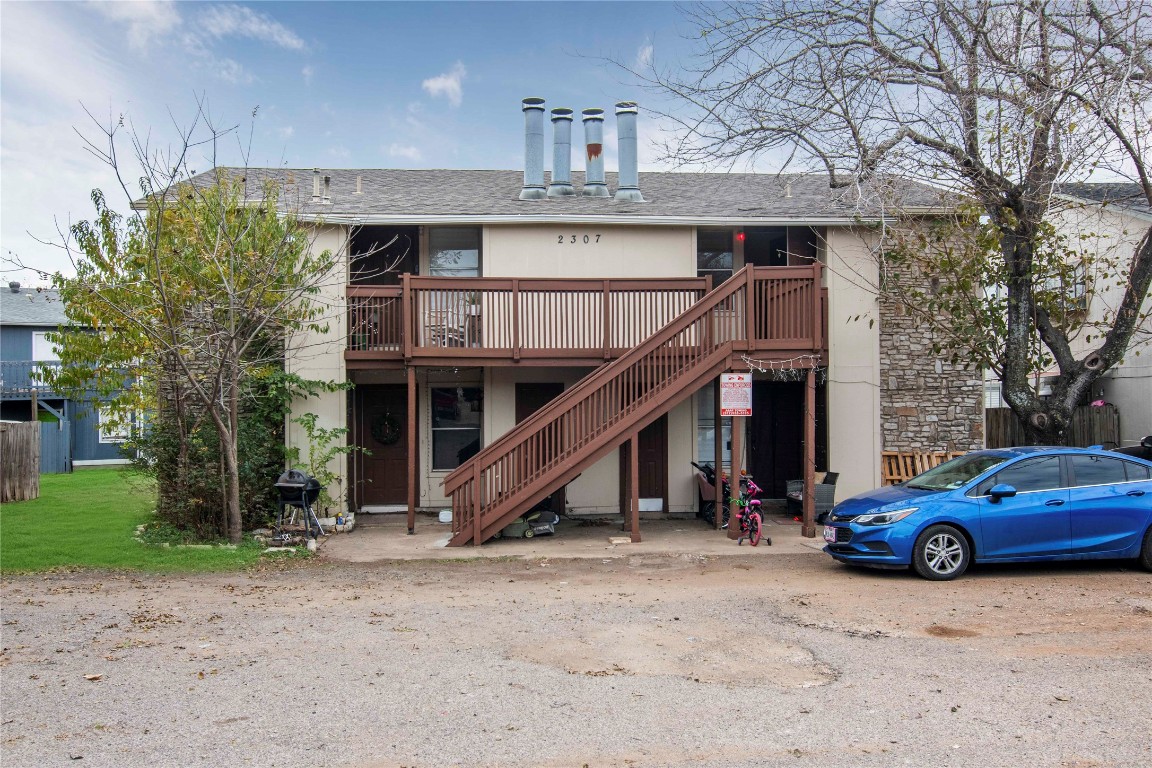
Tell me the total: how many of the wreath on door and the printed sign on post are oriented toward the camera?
2

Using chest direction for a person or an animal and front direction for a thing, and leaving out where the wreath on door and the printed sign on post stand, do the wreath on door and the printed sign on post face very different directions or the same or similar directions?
same or similar directions

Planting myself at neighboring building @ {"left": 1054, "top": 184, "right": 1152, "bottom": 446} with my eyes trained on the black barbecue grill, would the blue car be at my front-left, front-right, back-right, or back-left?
front-left

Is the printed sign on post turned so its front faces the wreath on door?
no

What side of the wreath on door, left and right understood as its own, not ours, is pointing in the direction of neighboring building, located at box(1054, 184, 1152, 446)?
left

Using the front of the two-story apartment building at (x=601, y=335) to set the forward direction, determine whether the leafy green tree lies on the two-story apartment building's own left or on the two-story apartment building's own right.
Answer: on the two-story apartment building's own right

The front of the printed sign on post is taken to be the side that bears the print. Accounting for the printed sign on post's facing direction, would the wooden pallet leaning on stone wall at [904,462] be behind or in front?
behind

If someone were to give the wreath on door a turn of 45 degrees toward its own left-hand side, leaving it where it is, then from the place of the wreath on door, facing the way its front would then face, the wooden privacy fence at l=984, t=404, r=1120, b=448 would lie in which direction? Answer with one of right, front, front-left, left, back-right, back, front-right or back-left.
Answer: front-left

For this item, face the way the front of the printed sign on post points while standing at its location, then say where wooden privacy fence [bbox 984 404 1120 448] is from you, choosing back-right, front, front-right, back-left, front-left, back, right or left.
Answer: back-left

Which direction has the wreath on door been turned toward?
toward the camera

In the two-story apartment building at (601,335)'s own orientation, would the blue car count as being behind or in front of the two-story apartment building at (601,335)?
in front
